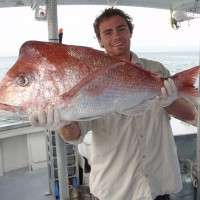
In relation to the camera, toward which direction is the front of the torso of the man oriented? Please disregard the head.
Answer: toward the camera
